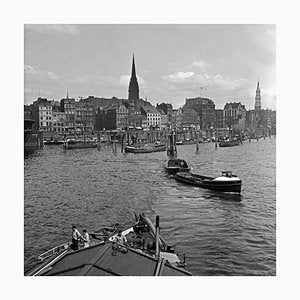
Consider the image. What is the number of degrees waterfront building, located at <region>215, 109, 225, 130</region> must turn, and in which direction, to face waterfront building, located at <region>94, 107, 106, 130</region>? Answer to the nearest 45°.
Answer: approximately 90° to its right

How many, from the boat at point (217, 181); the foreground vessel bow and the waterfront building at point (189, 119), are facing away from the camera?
1

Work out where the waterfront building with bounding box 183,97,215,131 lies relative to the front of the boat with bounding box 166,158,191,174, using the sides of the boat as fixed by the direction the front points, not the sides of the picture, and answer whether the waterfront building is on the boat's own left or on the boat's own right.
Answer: on the boat's own right

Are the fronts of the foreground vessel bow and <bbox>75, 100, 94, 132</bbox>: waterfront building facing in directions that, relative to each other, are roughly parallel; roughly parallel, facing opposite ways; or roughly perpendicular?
roughly parallel, facing opposite ways

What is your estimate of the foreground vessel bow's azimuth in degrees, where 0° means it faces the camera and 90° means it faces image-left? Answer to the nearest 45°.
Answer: approximately 180°

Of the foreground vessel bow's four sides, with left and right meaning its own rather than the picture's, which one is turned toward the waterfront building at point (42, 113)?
front

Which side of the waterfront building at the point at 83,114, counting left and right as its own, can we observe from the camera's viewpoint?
front

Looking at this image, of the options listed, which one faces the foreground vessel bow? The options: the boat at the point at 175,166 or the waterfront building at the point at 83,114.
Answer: the waterfront building

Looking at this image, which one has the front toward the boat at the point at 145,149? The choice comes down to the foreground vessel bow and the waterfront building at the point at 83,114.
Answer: the foreground vessel bow

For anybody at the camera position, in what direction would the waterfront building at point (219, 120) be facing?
facing the viewer
